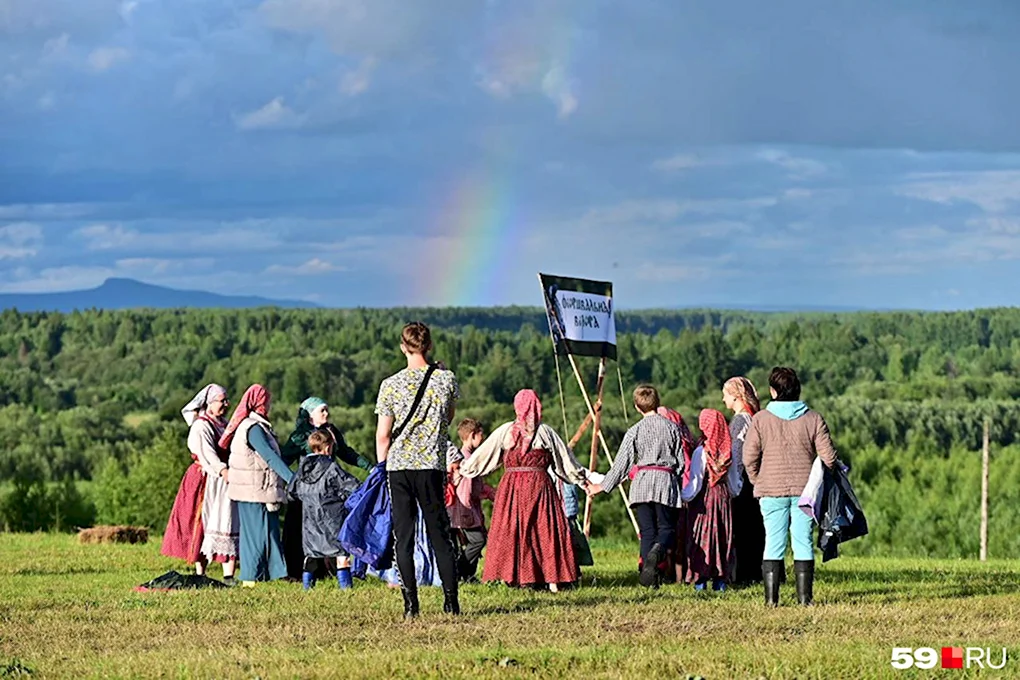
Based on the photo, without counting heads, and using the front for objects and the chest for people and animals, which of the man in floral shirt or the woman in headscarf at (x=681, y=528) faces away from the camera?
the man in floral shirt

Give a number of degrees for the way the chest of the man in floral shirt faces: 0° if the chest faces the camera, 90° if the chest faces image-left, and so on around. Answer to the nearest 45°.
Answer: approximately 180°

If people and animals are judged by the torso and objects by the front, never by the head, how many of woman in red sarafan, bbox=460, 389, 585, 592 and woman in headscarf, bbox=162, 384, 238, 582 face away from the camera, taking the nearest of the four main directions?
1

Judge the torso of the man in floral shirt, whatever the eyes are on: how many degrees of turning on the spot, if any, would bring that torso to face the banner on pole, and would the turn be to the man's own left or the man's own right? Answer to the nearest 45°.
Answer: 0° — they already face it

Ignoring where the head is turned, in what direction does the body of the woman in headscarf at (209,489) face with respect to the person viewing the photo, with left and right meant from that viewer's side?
facing to the right of the viewer

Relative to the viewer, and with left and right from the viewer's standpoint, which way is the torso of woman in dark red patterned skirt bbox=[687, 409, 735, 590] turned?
facing away from the viewer and to the left of the viewer

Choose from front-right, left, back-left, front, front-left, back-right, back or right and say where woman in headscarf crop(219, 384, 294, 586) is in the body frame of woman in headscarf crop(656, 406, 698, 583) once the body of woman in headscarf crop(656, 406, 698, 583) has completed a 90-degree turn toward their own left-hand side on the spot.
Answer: right

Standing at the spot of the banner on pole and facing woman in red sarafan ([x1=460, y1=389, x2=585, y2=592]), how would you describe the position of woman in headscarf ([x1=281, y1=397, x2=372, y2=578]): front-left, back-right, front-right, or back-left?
front-right

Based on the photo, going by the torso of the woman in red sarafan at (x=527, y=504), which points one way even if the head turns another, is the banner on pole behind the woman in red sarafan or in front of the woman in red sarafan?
in front

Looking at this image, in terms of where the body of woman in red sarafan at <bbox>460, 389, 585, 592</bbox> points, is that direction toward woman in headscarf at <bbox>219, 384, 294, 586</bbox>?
no

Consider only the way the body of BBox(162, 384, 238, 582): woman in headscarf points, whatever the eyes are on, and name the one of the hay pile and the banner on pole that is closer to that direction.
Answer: the banner on pole

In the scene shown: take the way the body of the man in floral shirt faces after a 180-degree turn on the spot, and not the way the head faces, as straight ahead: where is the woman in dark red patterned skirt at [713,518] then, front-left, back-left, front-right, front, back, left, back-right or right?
back-left

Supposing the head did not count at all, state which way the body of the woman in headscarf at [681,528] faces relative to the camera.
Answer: to the viewer's left

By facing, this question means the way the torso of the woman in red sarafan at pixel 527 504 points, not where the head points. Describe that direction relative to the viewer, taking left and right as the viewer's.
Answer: facing away from the viewer

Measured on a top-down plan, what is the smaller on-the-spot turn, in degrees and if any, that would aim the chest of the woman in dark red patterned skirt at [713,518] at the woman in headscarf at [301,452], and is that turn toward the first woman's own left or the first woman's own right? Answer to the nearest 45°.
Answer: approximately 45° to the first woman's own left
